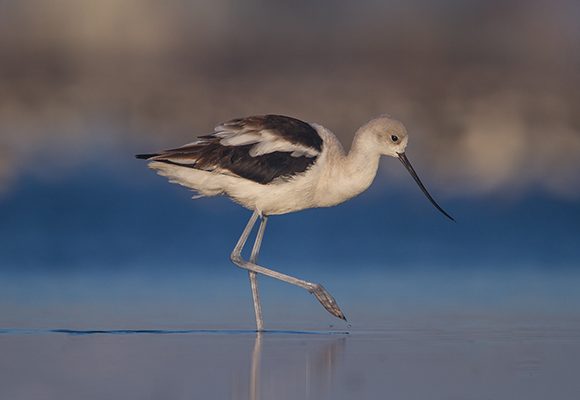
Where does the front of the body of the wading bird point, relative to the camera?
to the viewer's right
